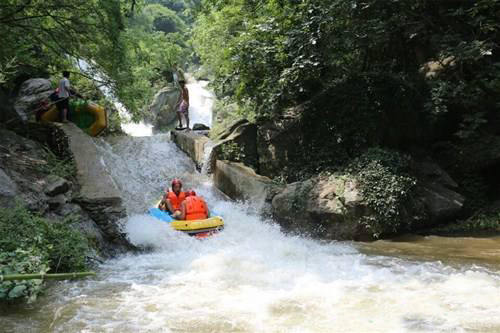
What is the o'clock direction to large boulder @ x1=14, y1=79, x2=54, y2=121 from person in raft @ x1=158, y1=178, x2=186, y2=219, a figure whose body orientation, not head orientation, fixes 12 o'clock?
The large boulder is roughly at 6 o'clock from the person in raft.

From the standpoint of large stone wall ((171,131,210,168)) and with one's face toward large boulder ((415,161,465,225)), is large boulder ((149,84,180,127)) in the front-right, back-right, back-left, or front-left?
back-left

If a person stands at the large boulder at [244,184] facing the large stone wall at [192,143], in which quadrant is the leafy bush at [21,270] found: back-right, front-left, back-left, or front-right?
back-left

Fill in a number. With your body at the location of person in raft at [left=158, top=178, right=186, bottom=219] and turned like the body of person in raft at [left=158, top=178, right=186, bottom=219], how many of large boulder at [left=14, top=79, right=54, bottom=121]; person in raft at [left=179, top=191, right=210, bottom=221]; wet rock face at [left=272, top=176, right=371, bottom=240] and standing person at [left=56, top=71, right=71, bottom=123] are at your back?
2

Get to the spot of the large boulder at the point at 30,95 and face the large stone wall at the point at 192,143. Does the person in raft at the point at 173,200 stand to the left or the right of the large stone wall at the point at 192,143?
right

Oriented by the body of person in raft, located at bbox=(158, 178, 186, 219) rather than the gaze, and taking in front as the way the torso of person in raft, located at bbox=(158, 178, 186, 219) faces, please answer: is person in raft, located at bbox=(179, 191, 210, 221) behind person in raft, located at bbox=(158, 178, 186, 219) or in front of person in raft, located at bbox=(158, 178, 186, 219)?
in front

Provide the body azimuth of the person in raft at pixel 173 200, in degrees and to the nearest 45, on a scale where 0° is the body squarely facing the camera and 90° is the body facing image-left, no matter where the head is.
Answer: approximately 315°

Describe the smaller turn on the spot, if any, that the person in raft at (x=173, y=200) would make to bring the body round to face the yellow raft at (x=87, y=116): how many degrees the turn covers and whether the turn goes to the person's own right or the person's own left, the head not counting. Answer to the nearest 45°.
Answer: approximately 180°

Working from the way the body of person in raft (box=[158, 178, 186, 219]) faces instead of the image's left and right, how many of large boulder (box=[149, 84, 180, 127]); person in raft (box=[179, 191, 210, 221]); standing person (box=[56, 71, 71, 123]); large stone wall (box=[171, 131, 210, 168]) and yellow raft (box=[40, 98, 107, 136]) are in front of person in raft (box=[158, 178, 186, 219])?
1

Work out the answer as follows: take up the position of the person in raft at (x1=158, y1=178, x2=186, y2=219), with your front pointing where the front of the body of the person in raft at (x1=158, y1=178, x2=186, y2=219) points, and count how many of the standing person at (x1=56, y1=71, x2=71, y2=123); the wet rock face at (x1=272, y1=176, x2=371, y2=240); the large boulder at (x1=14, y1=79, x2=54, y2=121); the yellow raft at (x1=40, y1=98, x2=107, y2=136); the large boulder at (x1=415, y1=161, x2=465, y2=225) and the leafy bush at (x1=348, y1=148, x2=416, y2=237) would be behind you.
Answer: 3

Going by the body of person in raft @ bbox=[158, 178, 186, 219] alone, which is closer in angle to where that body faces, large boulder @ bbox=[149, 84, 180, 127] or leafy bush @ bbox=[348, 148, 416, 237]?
the leafy bush

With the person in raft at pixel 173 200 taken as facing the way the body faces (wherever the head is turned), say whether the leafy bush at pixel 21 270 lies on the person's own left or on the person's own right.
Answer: on the person's own right

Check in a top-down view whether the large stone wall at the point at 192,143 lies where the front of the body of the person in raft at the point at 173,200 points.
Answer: no

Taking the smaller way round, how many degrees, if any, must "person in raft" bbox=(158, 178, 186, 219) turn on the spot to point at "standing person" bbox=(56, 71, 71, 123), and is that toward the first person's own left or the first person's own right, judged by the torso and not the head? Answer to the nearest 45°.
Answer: approximately 180°

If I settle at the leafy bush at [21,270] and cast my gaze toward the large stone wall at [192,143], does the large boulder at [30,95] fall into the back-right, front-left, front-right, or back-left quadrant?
front-left

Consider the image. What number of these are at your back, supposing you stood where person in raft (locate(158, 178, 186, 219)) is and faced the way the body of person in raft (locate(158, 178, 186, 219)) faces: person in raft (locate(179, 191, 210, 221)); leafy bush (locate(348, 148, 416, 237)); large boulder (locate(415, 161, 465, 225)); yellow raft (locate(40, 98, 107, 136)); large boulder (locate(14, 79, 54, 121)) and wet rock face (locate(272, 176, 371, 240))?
2

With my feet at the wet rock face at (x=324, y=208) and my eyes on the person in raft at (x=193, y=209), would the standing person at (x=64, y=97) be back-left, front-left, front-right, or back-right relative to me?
front-right

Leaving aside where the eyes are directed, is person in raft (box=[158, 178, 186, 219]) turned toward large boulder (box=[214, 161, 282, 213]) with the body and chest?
no
